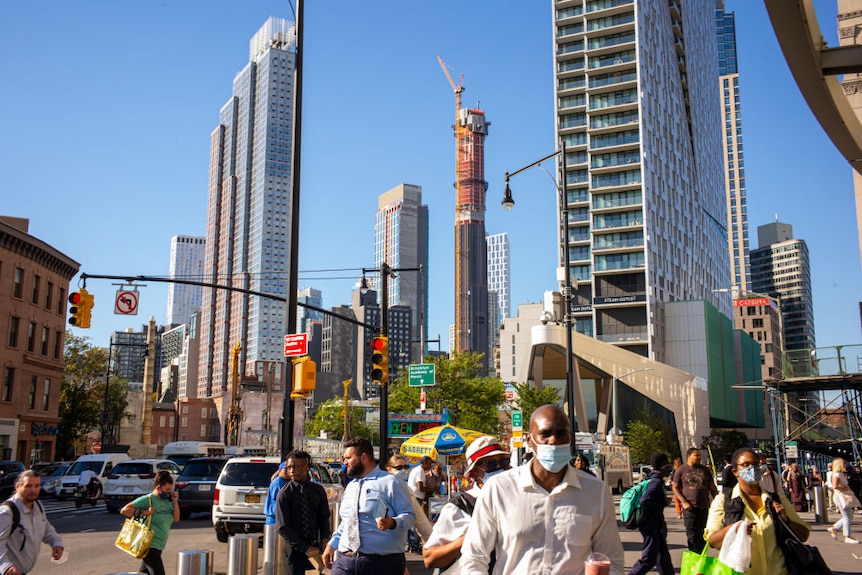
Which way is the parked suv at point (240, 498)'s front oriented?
away from the camera

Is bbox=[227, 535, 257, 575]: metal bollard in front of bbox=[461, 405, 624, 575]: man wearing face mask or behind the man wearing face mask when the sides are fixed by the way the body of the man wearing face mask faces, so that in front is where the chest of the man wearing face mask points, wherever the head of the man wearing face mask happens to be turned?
behind

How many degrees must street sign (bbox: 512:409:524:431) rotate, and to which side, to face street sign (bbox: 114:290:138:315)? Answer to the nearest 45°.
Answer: approximately 45° to its right

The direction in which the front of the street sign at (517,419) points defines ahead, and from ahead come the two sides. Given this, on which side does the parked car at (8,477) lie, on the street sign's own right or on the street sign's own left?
on the street sign's own right

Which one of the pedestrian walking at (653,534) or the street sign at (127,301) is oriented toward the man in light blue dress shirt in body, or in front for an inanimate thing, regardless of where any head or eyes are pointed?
the street sign

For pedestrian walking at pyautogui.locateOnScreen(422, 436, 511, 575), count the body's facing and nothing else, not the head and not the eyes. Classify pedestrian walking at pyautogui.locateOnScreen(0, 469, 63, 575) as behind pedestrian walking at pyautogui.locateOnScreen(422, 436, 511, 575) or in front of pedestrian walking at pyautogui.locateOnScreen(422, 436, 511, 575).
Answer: behind

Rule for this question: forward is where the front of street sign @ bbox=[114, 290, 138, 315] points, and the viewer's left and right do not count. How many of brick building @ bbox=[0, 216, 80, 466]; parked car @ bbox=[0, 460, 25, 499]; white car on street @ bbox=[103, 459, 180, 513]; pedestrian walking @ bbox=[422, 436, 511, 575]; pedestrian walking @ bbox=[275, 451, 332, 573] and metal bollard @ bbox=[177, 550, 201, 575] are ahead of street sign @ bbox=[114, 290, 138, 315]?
3

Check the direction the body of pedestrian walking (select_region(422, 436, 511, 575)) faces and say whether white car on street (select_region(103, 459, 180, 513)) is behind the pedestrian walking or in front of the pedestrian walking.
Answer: behind
